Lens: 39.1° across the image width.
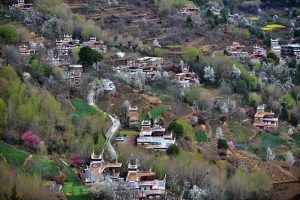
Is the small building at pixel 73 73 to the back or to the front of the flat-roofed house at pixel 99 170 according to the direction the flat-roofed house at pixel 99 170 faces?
to the back

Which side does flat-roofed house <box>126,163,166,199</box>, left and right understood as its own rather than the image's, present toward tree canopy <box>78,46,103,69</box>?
back

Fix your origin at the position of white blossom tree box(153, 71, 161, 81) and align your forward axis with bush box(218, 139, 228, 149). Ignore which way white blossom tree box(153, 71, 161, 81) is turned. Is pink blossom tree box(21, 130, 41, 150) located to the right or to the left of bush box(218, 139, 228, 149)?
right

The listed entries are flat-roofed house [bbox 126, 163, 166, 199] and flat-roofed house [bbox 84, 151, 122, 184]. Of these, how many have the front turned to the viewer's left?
0

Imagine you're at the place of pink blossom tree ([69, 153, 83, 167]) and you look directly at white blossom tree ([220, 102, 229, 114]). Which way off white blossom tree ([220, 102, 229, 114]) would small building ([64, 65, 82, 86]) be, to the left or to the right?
left

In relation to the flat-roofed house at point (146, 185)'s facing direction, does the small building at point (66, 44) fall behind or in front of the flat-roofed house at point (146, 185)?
behind

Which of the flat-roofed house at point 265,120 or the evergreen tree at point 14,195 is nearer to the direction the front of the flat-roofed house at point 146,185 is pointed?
the evergreen tree

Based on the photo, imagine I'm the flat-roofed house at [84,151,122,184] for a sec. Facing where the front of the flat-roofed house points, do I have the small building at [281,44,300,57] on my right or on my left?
on my left

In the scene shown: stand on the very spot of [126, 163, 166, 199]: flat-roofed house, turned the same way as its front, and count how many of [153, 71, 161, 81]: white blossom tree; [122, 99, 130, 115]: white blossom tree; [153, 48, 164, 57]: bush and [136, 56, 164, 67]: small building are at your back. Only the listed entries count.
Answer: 4

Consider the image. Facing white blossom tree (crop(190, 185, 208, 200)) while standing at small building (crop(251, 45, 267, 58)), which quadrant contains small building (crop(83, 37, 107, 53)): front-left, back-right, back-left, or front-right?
front-right

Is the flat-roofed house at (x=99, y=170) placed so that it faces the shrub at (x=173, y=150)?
no

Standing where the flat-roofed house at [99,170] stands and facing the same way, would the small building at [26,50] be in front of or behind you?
behind

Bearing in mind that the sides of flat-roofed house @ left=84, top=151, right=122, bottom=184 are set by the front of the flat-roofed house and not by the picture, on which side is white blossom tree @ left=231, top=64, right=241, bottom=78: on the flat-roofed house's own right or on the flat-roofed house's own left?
on the flat-roofed house's own left

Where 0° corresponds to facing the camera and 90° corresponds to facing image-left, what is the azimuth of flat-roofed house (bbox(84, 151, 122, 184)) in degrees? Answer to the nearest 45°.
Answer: approximately 315°

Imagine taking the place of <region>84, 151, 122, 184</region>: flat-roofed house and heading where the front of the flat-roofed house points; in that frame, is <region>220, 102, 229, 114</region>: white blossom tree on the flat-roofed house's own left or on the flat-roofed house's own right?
on the flat-roofed house's own left

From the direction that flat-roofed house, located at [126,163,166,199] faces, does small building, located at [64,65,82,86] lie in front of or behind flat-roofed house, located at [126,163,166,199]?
behind

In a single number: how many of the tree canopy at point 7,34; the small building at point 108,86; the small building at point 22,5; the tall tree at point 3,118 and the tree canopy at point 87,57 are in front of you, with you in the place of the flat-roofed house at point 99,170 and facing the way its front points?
0

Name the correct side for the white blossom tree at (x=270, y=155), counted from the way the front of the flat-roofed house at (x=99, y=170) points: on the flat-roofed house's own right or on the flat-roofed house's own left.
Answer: on the flat-roofed house's own left

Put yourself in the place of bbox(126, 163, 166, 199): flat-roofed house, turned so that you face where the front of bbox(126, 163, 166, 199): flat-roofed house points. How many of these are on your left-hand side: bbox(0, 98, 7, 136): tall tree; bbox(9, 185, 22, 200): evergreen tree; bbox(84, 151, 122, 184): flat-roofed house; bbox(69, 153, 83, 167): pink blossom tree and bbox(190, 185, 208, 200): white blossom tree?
1

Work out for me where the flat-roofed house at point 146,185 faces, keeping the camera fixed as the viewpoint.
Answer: facing the viewer
